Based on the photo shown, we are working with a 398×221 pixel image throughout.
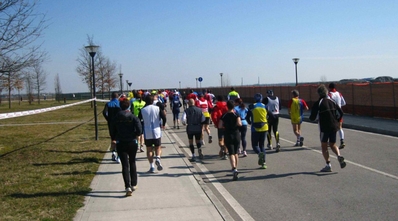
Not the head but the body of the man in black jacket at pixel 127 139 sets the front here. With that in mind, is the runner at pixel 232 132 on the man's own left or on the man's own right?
on the man's own right

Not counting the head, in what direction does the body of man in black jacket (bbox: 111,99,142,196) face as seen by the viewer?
away from the camera

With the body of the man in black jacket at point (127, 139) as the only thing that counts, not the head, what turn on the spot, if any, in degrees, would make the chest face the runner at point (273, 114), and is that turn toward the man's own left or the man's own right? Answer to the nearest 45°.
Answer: approximately 45° to the man's own right

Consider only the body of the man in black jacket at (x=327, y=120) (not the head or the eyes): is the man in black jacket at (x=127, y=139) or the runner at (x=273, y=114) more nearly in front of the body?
the runner

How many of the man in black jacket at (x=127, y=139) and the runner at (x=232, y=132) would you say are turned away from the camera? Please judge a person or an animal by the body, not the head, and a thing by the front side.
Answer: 2

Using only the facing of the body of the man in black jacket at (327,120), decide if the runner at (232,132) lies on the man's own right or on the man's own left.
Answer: on the man's own left

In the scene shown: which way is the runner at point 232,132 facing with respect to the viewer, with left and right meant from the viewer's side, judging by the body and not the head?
facing away from the viewer

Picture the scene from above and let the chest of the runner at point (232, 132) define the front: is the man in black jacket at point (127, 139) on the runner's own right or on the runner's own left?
on the runner's own left

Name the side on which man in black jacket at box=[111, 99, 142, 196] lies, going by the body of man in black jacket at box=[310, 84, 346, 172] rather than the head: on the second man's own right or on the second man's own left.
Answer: on the second man's own left

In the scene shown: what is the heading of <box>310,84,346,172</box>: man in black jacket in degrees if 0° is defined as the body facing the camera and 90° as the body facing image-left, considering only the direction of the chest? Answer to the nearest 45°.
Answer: approximately 135°

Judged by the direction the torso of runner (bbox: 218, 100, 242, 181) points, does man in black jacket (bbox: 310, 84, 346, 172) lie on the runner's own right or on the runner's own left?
on the runner's own right
